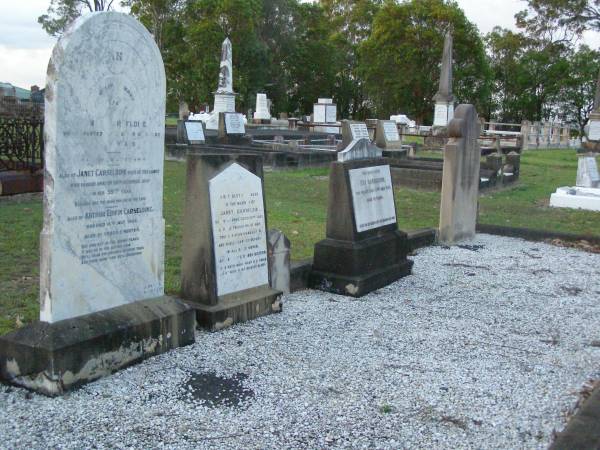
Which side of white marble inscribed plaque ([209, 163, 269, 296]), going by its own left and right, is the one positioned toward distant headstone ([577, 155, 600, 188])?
left

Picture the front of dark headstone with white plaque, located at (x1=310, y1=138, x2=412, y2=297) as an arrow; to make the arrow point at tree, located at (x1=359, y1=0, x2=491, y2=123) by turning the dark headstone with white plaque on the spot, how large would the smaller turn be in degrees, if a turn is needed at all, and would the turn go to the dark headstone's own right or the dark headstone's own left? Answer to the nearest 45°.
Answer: approximately 135° to the dark headstone's own left

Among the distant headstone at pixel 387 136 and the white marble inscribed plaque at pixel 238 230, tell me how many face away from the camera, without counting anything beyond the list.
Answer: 0

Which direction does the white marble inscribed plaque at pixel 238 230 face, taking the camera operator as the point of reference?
facing the viewer and to the right of the viewer

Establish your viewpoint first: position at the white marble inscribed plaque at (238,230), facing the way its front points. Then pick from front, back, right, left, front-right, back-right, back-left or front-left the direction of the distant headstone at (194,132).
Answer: back-left

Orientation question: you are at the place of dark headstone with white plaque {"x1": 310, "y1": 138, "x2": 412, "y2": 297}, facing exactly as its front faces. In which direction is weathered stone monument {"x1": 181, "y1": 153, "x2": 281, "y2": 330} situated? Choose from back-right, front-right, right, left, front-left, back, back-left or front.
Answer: right

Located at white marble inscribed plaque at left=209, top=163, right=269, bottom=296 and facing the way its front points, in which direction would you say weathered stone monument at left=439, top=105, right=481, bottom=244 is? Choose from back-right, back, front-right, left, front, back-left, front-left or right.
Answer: left

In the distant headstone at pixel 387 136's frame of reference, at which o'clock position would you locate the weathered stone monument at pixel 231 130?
The weathered stone monument is roughly at 4 o'clock from the distant headstone.

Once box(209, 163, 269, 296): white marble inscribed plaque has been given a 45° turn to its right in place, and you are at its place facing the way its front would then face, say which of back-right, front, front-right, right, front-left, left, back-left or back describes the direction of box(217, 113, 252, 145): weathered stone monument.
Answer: back

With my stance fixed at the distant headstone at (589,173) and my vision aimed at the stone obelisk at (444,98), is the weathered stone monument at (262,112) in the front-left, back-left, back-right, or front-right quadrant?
front-left

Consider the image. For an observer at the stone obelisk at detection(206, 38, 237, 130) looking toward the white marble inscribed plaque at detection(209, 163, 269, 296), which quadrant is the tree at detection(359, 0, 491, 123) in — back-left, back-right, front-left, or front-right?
back-left

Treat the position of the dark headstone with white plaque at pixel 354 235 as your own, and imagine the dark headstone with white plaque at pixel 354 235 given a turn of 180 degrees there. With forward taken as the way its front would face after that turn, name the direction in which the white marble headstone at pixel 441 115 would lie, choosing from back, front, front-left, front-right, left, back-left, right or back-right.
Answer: front-right

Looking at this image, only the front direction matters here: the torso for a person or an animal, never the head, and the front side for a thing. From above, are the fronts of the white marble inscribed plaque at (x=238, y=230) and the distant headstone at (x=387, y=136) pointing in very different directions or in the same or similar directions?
same or similar directions

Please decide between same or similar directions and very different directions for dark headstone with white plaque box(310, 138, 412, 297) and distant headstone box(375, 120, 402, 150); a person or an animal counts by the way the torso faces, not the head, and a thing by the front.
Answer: same or similar directions

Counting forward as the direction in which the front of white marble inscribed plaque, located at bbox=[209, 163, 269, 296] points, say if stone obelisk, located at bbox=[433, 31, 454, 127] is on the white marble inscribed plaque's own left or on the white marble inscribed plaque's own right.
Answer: on the white marble inscribed plaque's own left

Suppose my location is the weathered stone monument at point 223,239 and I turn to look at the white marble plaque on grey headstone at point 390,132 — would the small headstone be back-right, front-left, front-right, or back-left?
front-right

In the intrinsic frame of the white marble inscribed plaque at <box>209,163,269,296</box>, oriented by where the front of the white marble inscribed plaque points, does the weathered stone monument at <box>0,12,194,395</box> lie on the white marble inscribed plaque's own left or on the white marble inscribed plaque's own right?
on the white marble inscribed plaque's own right

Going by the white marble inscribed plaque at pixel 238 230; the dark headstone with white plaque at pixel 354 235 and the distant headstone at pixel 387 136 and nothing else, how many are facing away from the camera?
0
